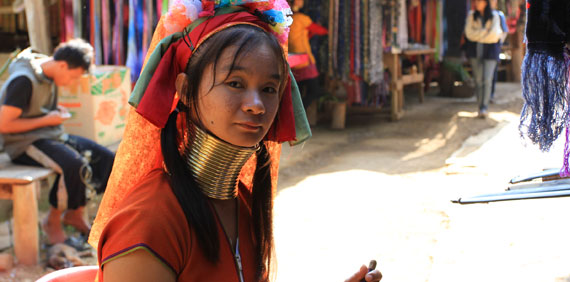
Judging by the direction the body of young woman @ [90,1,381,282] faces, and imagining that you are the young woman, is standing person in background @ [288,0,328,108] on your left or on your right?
on your left

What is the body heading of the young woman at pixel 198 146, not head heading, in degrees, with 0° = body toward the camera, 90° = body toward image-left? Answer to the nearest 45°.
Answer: approximately 315°

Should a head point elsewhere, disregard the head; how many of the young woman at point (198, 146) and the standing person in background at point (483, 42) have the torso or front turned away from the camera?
0

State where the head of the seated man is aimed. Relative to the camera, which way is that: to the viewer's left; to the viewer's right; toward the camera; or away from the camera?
to the viewer's right

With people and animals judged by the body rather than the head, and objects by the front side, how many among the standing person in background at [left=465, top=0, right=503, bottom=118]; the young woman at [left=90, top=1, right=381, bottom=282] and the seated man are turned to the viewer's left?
0

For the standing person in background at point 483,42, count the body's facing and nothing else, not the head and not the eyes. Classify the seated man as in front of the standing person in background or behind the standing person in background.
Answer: in front

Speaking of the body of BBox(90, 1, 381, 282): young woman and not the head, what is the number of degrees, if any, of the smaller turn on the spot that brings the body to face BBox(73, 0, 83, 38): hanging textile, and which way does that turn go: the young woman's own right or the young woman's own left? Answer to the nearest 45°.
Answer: approximately 135° to the young woman's own left

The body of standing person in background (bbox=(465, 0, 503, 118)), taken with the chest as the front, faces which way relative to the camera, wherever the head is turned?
toward the camera

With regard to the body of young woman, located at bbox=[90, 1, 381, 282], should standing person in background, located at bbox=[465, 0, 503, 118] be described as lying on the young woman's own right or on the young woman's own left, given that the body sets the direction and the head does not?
on the young woman's own left

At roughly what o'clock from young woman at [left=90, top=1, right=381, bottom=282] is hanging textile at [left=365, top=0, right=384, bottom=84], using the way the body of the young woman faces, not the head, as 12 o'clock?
The hanging textile is roughly at 8 o'clock from the young woman.

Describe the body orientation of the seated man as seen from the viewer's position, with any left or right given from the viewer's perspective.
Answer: facing the viewer and to the right of the viewer

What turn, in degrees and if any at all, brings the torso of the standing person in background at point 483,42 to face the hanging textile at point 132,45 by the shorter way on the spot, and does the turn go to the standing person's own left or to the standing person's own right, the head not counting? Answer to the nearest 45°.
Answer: approximately 45° to the standing person's own right

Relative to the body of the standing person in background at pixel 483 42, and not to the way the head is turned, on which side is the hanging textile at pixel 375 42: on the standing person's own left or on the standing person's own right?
on the standing person's own right

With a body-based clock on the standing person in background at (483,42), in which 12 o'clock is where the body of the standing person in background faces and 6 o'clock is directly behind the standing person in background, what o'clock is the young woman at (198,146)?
The young woman is roughly at 12 o'clock from the standing person in background.
